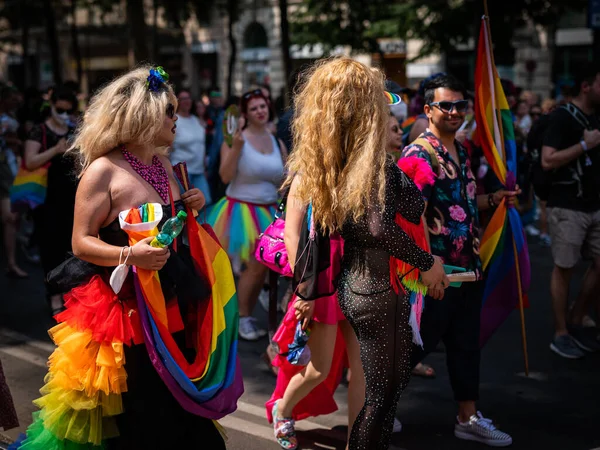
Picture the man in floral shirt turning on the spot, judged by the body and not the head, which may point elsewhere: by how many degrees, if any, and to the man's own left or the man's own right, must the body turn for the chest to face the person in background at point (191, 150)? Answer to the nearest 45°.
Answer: approximately 180°

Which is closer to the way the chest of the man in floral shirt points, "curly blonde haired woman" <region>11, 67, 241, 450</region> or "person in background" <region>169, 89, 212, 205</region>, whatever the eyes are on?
the curly blonde haired woman

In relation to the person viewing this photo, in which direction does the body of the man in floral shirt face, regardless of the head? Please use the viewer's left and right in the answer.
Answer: facing the viewer and to the right of the viewer

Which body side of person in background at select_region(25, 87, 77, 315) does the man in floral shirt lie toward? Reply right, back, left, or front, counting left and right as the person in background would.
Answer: front

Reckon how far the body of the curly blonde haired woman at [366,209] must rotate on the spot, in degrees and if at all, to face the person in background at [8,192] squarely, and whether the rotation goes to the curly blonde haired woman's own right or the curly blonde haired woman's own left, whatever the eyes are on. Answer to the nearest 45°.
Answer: approximately 90° to the curly blonde haired woman's own left

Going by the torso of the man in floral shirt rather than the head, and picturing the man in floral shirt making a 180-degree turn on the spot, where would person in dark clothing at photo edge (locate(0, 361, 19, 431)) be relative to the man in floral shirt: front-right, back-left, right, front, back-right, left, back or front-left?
left

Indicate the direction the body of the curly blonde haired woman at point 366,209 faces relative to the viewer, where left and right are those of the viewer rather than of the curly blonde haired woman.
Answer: facing away from the viewer and to the right of the viewer

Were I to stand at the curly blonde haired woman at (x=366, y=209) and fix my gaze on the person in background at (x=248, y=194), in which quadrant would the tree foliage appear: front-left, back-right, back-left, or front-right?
front-right

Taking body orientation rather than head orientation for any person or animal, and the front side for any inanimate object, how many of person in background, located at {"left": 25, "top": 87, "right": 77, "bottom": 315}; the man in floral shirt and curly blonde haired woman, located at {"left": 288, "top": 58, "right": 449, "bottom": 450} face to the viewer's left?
0

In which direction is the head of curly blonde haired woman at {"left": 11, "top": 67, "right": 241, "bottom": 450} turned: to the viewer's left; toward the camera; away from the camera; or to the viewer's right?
to the viewer's right

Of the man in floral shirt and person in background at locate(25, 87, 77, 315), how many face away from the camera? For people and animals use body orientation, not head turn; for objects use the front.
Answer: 0

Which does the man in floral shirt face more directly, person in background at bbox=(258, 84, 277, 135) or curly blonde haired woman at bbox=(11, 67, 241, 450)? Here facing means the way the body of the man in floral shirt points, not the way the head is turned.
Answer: the curly blonde haired woman

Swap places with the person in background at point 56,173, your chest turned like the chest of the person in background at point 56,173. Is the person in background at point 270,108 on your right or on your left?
on your left

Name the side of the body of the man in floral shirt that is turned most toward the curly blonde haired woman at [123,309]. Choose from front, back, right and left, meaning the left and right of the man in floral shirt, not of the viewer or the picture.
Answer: right

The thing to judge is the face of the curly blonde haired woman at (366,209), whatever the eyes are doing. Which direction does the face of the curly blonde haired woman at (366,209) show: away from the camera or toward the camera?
away from the camera
